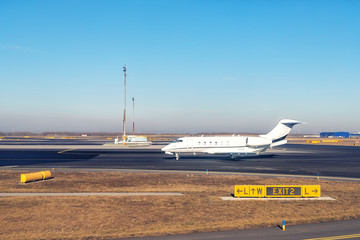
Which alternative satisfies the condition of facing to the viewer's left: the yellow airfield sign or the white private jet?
the white private jet

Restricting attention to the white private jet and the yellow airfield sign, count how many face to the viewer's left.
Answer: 1

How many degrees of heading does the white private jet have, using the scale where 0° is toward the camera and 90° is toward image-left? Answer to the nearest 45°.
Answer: approximately 90°

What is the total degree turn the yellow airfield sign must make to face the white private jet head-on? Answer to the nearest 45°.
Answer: approximately 180°

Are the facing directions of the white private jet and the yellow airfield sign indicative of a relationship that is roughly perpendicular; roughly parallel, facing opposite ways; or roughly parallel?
roughly perpendicular

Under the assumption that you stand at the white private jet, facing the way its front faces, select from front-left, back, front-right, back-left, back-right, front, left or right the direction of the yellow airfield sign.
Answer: left

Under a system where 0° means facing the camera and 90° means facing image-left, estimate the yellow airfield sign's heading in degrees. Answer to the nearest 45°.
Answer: approximately 0°
